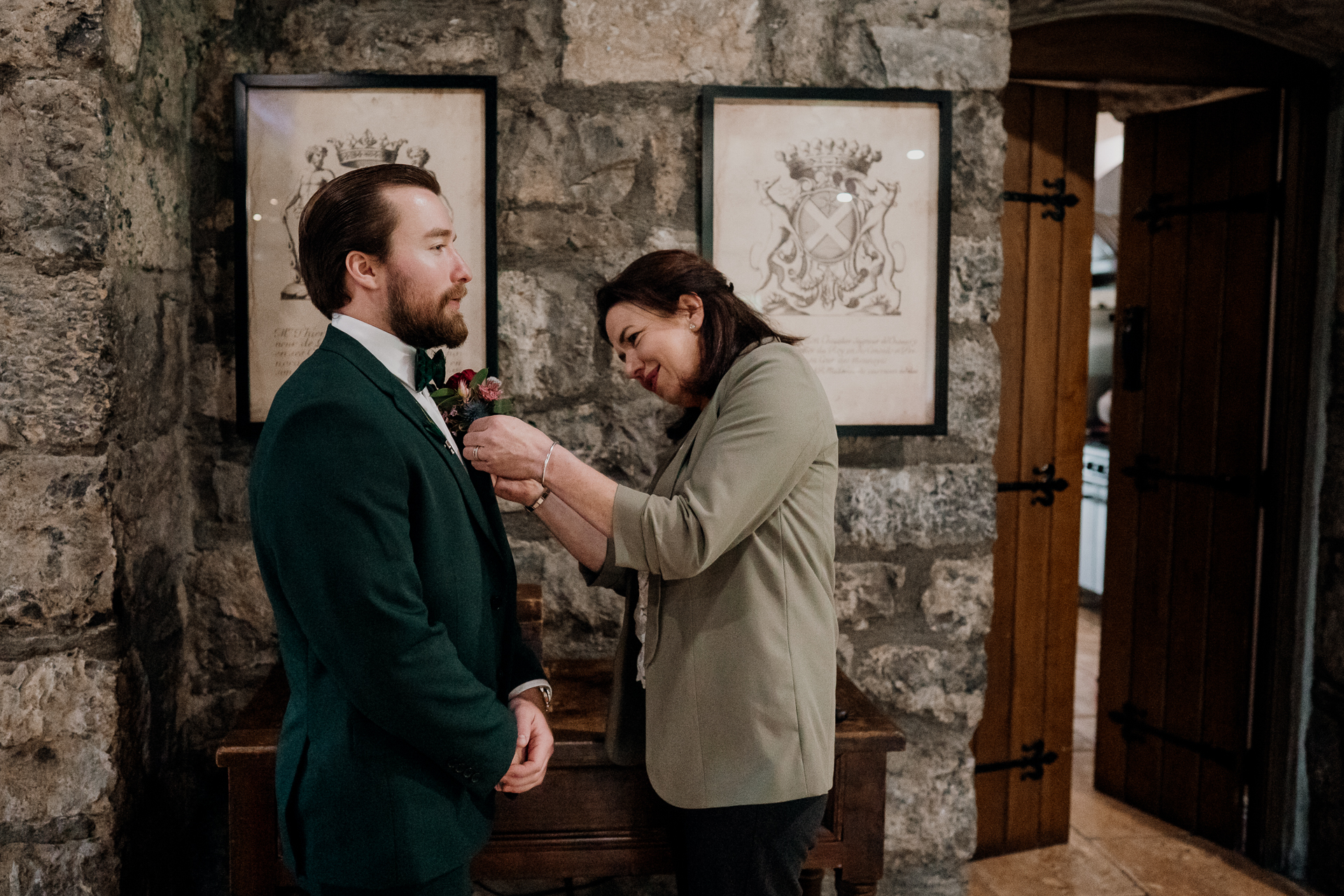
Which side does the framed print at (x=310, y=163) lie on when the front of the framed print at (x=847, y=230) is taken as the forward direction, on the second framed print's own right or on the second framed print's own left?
on the second framed print's own right

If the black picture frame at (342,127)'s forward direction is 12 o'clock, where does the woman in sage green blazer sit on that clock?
The woman in sage green blazer is roughly at 11 o'clock from the black picture frame.

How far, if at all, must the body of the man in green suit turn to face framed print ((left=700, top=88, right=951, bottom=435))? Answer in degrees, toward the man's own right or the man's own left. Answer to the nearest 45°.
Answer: approximately 45° to the man's own left

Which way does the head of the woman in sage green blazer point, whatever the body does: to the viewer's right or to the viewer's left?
to the viewer's left

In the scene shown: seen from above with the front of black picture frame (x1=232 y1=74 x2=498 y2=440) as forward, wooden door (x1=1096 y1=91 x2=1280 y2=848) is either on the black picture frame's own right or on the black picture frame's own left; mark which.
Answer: on the black picture frame's own left

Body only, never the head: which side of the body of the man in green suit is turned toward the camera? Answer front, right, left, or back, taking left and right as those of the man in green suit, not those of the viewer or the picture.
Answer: right

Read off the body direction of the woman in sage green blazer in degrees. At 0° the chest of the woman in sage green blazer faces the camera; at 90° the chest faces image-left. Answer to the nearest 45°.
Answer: approximately 90°

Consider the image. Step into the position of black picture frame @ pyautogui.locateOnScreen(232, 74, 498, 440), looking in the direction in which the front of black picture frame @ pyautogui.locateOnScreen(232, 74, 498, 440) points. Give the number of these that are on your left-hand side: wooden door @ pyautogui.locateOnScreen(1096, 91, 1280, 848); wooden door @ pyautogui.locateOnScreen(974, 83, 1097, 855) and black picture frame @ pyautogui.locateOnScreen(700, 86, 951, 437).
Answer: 3

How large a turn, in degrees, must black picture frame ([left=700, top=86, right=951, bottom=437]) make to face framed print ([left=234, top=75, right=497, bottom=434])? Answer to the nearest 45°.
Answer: approximately 90° to its right

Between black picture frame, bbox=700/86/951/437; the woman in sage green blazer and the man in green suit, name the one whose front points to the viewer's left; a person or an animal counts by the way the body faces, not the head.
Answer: the woman in sage green blazer

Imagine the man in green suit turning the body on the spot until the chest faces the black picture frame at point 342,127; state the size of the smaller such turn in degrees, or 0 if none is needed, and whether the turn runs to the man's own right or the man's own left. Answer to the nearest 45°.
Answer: approximately 90° to the man's own left

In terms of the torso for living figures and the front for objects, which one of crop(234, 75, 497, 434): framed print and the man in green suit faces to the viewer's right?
the man in green suit

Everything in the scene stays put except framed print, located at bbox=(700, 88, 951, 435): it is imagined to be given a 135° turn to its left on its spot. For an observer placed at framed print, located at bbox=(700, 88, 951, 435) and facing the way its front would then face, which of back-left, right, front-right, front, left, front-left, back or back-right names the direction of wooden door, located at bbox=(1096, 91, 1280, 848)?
front

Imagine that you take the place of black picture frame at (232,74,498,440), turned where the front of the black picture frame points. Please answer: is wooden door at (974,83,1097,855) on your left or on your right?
on your left

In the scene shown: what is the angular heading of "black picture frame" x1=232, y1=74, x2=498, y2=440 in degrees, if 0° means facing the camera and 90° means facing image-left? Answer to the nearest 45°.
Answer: approximately 0°
